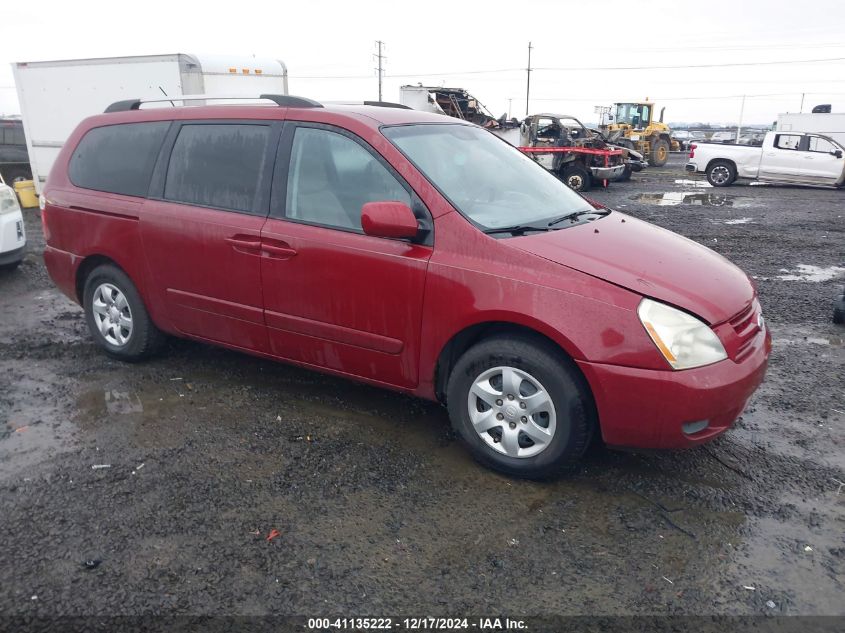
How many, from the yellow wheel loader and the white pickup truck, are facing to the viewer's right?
1

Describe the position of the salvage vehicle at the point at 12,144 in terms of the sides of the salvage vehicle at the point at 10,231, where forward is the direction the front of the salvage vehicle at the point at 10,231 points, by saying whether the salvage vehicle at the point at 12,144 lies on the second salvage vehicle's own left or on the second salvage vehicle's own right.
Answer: on the second salvage vehicle's own left

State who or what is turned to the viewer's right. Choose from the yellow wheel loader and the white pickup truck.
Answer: the white pickup truck

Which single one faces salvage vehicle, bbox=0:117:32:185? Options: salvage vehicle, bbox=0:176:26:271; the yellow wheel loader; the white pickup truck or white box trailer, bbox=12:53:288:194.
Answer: the yellow wheel loader

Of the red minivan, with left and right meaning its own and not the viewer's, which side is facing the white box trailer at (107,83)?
back

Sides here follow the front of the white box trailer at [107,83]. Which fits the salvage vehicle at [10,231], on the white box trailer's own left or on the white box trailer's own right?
on the white box trailer's own right

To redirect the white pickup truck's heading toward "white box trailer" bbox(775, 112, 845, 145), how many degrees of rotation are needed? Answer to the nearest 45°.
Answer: approximately 90° to its left

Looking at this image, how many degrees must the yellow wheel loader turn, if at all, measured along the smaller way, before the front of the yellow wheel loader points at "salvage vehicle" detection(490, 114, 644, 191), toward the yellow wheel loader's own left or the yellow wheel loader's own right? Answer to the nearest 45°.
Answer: approximately 45° to the yellow wheel loader's own left

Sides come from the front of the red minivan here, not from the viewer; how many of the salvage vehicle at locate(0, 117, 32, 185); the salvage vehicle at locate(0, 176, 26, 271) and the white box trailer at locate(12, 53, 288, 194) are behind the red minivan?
3

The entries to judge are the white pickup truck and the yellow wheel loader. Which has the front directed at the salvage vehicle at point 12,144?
the yellow wheel loader

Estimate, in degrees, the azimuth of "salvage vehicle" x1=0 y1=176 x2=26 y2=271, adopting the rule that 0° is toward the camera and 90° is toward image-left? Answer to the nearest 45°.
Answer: approximately 315°

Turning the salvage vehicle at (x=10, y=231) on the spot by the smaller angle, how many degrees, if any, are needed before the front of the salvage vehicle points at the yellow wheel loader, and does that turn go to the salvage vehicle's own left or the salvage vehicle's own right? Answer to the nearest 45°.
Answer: approximately 90° to the salvage vehicle's own left

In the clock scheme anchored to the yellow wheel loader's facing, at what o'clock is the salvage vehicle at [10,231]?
The salvage vehicle is roughly at 11 o'clock from the yellow wheel loader.

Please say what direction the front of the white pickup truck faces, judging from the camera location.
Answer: facing to the right of the viewer

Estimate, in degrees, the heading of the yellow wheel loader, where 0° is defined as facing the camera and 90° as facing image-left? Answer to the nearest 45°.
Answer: approximately 45°

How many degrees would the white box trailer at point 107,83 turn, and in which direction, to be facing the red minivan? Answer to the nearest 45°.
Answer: approximately 45° to its right

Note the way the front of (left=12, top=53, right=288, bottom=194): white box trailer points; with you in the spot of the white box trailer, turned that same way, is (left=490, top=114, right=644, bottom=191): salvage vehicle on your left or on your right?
on your left

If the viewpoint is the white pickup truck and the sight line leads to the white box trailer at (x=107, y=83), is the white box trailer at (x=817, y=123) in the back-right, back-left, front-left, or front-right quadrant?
back-right
